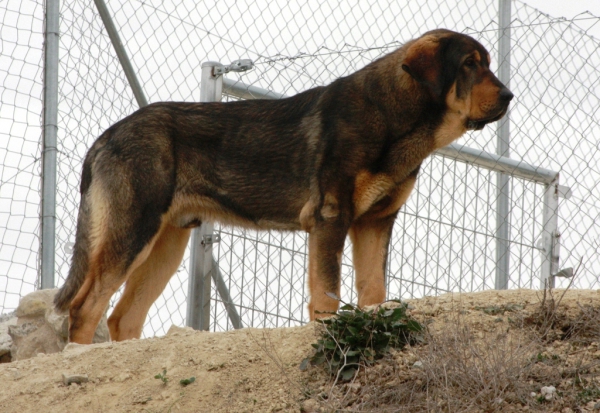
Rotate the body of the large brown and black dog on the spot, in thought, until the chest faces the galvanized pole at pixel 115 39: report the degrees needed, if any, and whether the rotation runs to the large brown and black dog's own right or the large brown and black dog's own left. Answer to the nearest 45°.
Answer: approximately 180°

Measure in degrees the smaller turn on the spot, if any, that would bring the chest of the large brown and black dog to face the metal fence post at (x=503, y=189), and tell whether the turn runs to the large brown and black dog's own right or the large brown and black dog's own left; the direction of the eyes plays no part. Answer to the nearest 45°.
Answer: approximately 45° to the large brown and black dog's own left

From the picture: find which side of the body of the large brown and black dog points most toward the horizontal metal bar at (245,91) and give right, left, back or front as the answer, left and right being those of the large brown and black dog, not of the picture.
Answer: left

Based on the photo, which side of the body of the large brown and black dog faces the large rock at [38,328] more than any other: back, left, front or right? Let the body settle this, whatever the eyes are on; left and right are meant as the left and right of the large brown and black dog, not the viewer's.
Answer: back

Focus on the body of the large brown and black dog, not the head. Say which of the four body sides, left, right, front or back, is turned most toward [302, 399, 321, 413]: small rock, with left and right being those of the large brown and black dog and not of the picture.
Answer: right

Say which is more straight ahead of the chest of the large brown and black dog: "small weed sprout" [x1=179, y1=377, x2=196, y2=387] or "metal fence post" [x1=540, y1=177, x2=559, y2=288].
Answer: the metal fence post

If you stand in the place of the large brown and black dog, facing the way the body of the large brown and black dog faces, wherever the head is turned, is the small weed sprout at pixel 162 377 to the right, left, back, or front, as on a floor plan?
right

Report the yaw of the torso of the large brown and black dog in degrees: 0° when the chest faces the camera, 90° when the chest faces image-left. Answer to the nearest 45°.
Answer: approximately 270°
